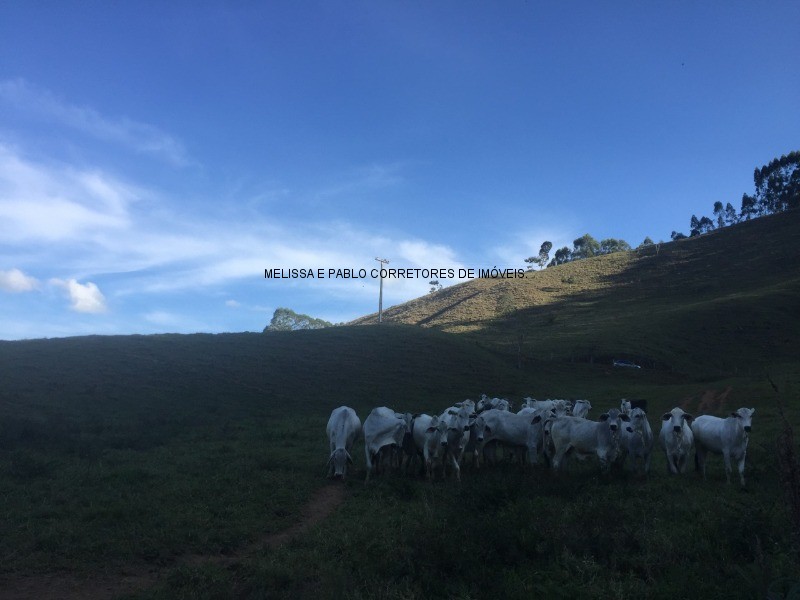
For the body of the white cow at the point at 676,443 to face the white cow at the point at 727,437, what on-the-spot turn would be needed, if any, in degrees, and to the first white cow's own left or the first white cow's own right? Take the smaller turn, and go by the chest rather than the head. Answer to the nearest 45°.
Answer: approximately 45° to the first white cow's own left

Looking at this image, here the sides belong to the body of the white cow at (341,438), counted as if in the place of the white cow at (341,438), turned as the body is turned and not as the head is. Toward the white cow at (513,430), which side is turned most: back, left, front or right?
left

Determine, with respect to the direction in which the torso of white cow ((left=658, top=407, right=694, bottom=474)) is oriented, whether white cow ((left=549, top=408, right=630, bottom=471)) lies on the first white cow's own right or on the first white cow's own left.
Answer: on the first white cow's own right

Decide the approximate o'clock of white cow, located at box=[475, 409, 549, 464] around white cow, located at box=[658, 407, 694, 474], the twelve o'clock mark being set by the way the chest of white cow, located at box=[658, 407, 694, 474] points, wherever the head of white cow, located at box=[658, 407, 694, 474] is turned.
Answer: white cow, located at box=[475, 409, 549, 464] is roughly at 3 o'clock from white cow, located at box=[658, 407, 694, 474].

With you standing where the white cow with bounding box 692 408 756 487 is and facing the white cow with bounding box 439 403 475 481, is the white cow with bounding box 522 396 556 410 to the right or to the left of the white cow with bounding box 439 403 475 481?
right

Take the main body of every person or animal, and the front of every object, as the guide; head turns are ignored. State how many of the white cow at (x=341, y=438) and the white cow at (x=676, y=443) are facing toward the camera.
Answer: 2

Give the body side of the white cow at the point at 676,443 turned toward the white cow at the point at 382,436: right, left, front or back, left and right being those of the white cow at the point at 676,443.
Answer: right

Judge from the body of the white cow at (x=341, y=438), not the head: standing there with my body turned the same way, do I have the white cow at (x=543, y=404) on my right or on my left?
on my left

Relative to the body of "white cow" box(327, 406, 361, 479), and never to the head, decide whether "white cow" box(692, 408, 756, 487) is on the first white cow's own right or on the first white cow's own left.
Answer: on the first white cow's own left

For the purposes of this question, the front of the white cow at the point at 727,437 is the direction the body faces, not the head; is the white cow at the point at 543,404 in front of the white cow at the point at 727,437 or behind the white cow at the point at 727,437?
behind

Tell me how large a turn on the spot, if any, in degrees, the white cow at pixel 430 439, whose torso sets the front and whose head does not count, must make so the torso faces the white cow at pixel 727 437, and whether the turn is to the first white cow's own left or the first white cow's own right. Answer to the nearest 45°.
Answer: approximately 45° to the first white cow's own left
